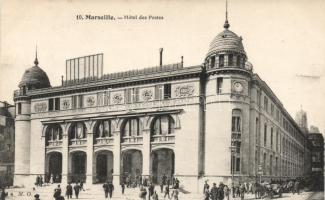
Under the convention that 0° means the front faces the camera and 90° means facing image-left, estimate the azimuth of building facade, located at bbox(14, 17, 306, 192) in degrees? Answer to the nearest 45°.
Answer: approximately 45°

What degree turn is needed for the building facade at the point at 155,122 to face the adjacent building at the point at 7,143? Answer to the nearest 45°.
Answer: approximately 90° to its right
